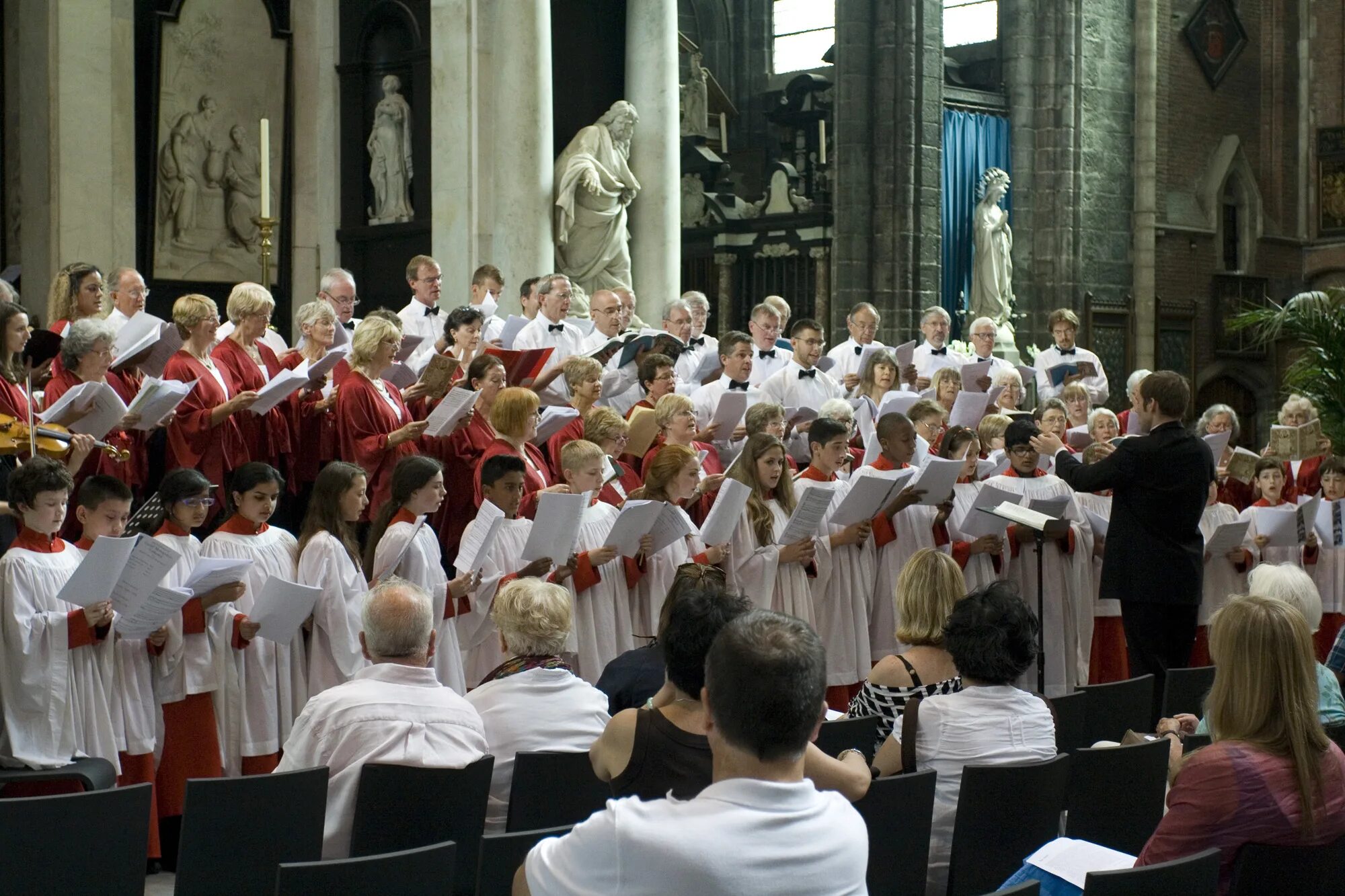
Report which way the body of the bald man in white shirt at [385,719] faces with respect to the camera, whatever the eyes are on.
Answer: away from the camera

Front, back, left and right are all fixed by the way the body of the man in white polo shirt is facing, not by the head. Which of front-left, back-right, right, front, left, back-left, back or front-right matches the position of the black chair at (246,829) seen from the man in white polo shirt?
front-left

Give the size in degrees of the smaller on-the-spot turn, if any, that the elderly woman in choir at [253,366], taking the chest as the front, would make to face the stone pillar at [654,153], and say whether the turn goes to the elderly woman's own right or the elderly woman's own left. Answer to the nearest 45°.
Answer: approximately 90° to the elderly woman's own left

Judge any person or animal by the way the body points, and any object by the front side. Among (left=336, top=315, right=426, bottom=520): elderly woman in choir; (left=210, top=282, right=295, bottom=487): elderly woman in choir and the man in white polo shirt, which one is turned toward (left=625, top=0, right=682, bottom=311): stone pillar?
the man in white polo shirt

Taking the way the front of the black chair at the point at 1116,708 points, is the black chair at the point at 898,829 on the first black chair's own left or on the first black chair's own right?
on the first black chair's own left

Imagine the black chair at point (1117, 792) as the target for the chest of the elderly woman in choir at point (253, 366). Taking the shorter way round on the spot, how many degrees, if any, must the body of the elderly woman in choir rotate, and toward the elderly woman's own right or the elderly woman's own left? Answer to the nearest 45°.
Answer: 0° — they already face it

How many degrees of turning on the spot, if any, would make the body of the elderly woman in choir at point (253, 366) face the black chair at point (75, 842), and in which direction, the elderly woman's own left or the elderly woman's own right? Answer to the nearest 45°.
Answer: approximately 45° to the elderly woman's own right

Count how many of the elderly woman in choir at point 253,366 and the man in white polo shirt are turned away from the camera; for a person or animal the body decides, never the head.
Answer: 1

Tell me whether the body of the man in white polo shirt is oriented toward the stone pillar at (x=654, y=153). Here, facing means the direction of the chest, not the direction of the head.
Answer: yes

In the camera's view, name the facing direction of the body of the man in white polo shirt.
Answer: away from the camera

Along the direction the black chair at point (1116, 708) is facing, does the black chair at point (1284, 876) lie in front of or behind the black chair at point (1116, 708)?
behind

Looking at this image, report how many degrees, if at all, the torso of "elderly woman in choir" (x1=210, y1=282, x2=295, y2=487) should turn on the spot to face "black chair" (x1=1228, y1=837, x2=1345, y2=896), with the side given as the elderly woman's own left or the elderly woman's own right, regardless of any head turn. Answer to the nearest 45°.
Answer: approximately 45° to the elderly woman's own right

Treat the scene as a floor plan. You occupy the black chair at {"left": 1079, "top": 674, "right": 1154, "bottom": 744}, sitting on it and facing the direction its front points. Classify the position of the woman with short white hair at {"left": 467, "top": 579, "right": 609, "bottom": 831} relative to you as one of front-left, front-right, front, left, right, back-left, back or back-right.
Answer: left
